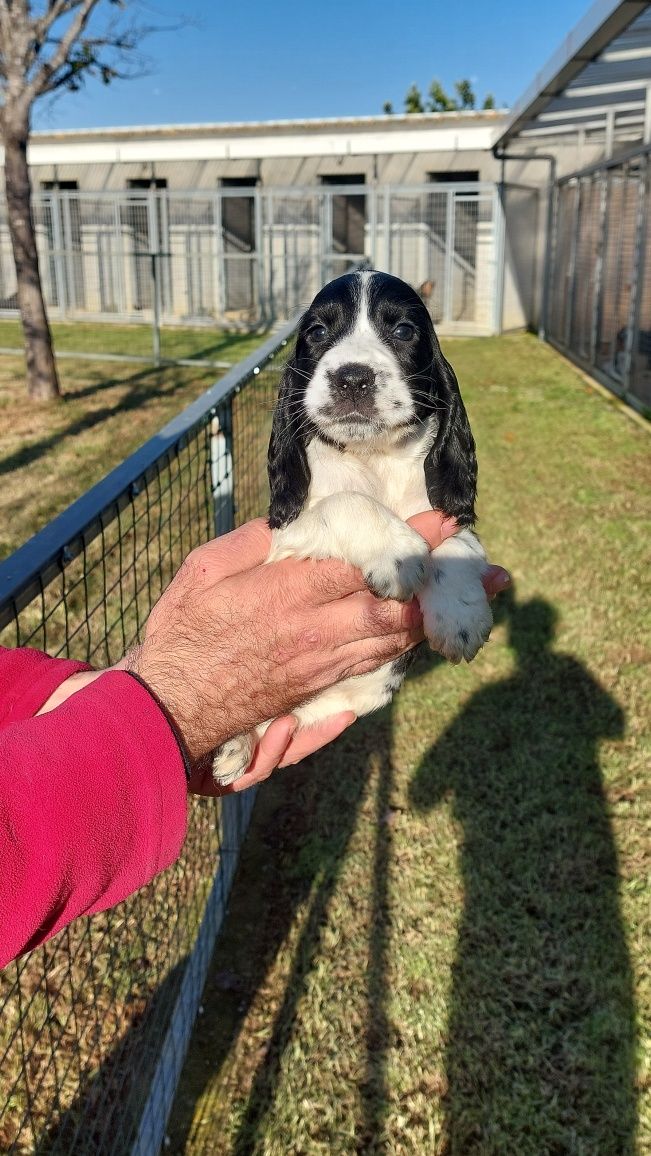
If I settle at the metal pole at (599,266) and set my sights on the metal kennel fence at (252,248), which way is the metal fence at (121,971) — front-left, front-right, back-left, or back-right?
back-left

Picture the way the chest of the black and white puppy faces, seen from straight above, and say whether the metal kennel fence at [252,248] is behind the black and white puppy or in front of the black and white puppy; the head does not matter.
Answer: behind

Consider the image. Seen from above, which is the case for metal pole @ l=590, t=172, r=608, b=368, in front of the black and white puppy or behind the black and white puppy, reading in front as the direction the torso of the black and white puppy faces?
behind

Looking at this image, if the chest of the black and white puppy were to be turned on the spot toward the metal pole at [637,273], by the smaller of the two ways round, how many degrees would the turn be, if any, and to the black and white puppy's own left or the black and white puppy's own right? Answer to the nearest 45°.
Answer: approximately 180°

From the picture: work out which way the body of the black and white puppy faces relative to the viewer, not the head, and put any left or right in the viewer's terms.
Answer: facing the viewer

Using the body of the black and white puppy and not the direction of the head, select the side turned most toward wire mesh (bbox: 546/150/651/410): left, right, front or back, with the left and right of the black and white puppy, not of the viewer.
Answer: back
